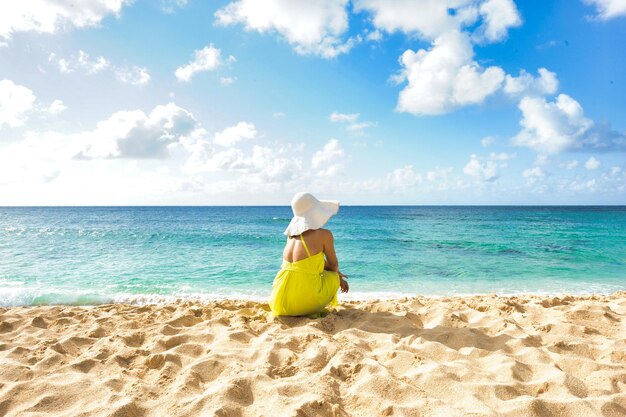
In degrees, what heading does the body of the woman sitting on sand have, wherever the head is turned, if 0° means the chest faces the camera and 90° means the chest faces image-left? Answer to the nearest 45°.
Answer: approximately 225°

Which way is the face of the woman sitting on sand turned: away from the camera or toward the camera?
away from the camera
